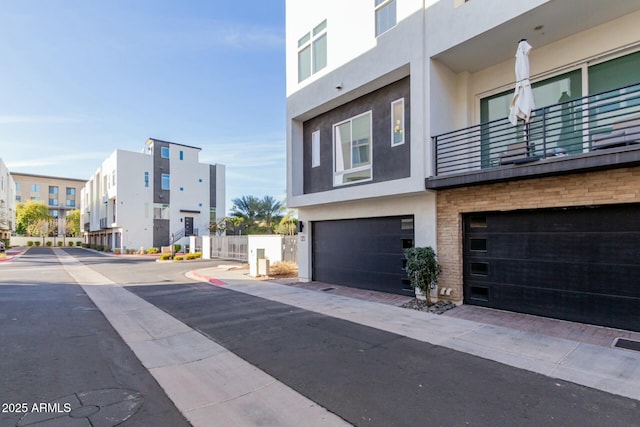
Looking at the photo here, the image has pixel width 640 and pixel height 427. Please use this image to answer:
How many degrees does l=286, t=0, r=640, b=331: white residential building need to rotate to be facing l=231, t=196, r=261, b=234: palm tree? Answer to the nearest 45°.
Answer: approximately 90° to its right

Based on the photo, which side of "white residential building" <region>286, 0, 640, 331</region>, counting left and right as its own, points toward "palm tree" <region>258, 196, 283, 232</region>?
right

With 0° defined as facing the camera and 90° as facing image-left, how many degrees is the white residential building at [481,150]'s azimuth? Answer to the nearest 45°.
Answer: approximately 45°

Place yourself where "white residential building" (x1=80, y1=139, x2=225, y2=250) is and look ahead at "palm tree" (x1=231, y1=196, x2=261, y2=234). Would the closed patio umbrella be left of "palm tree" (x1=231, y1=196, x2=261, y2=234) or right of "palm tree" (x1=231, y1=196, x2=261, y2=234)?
right
